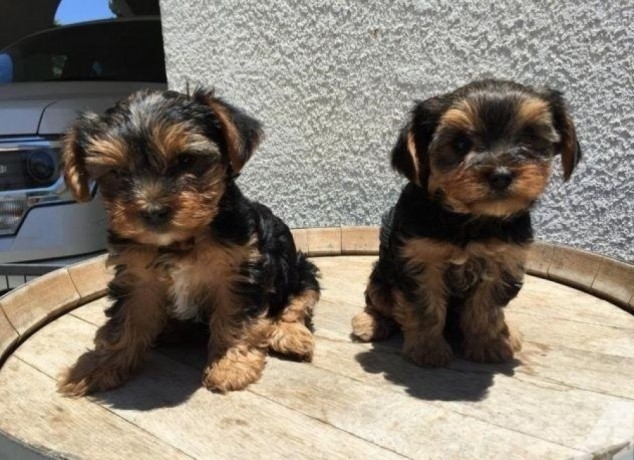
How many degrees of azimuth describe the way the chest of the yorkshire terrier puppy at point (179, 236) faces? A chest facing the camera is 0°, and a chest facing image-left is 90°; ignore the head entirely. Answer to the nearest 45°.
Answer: approximately 45°

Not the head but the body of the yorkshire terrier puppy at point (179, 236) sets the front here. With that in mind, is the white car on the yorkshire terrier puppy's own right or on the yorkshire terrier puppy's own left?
on the yorkshire terrier puppy's own right

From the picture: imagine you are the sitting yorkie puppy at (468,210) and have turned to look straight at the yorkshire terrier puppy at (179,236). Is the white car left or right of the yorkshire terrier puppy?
right
